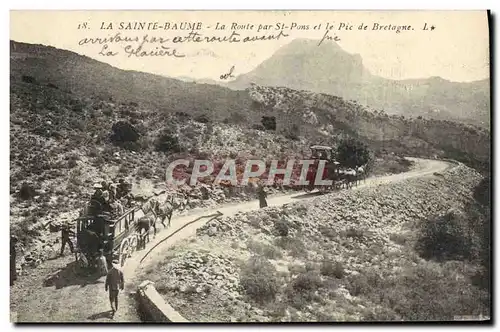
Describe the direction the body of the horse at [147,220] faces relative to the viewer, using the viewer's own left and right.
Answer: facing away from the viewer and to the right of the viewer

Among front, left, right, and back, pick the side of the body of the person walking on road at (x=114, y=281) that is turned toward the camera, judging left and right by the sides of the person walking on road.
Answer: back

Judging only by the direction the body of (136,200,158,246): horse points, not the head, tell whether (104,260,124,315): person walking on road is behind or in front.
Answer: behind

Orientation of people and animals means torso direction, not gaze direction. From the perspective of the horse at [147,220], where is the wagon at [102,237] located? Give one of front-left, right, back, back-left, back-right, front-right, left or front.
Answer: back

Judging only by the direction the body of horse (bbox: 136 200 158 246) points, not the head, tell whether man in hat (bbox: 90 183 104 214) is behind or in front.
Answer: behind
